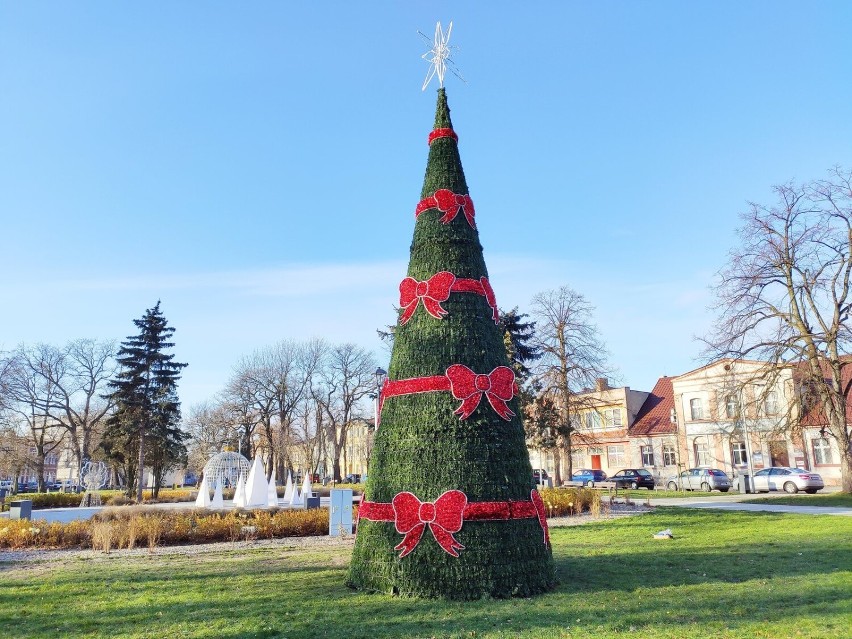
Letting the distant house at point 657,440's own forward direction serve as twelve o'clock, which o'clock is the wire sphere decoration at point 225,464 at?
The wire sphere decoration is roughly at 1 o'clock from the distant house.

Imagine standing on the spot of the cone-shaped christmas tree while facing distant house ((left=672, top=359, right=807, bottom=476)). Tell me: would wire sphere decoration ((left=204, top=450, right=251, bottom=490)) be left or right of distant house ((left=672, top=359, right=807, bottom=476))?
left

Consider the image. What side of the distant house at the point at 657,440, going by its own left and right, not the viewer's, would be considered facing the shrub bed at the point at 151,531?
front

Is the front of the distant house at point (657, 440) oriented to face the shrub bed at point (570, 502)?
yes

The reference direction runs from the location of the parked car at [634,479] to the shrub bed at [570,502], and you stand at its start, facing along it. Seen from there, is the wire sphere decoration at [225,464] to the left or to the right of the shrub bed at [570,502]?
right

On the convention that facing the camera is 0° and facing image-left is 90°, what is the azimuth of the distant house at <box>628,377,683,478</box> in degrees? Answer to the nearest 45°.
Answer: approximately 0°

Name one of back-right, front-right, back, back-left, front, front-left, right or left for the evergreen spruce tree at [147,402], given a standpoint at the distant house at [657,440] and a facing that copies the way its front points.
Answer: front-right

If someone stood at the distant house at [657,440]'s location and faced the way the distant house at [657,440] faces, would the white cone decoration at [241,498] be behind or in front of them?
in front

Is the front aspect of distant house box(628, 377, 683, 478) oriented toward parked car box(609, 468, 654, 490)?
yes

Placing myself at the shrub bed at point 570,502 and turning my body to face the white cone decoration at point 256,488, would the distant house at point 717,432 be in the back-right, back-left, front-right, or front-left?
back-right
